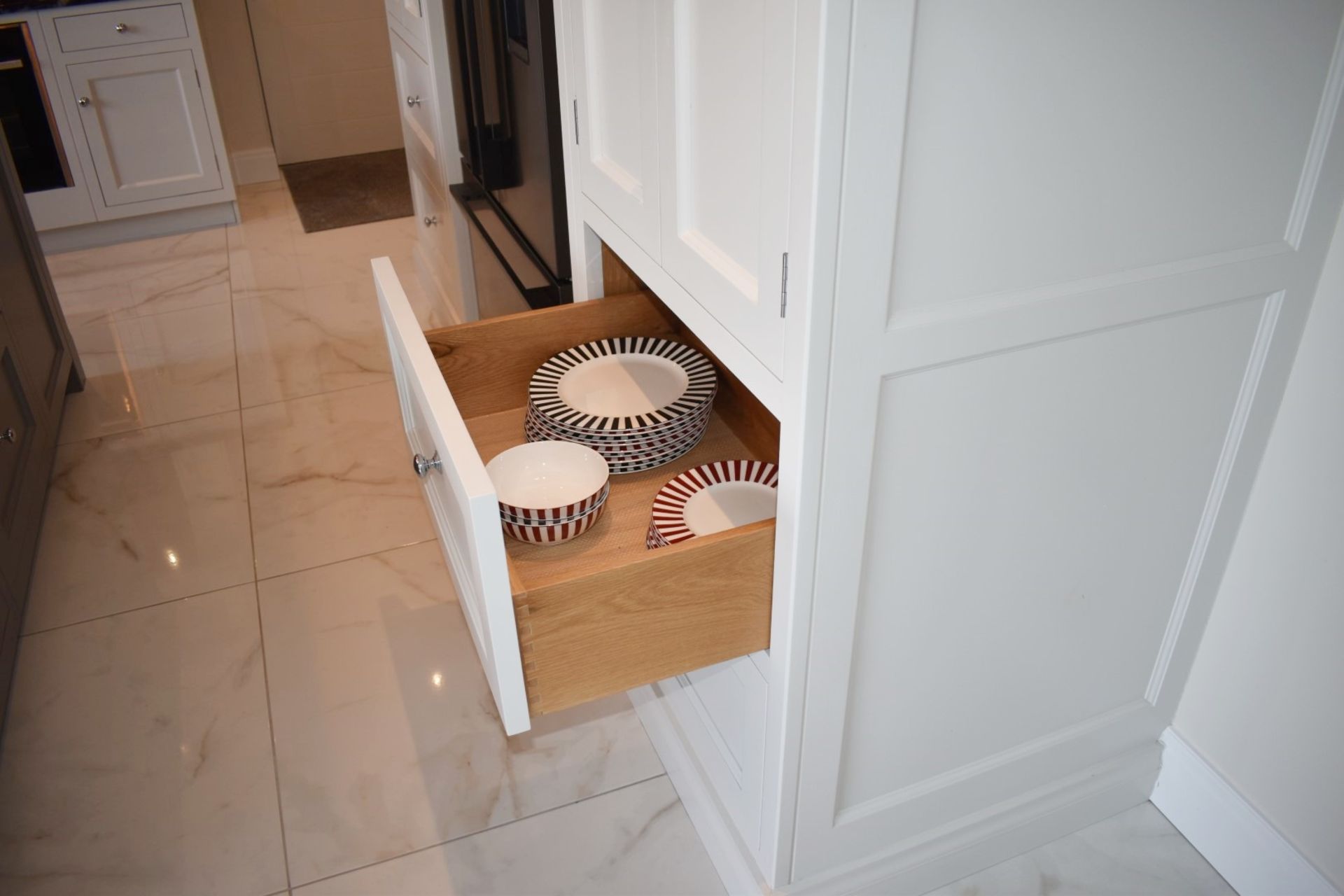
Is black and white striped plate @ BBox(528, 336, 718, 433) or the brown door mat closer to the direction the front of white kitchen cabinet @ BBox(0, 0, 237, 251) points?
the black and white striped plate

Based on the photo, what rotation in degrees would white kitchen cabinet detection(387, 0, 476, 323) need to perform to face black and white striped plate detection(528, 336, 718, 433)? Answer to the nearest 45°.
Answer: approximately 90° to its left

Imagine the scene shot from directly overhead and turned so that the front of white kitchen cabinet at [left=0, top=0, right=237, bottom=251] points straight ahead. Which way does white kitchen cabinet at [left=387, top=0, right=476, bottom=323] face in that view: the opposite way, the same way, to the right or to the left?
to the right

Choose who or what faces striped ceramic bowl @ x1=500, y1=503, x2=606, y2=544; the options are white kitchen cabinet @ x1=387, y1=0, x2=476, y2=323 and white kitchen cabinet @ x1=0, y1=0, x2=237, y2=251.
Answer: white kitchen cabinet @ x1=0, y1=0, x2=237, y2=251

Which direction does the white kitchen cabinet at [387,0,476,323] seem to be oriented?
to the viewer's left

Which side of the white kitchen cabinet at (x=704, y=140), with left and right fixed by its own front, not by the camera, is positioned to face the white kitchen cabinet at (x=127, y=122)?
right

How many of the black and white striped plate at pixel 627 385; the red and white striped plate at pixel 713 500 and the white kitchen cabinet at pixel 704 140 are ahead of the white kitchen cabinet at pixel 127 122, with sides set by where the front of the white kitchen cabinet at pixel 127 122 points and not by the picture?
3

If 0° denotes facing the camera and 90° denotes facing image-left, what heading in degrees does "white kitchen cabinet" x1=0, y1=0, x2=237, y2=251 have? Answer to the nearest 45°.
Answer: approximately 0°

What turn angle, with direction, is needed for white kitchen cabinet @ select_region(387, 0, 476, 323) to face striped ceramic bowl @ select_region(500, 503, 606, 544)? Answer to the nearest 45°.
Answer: approximately 90° to its left

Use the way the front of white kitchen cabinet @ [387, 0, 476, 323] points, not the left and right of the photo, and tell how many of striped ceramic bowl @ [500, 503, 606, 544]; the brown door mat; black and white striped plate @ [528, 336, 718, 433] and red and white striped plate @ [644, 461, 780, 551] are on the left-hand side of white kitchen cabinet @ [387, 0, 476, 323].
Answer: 3

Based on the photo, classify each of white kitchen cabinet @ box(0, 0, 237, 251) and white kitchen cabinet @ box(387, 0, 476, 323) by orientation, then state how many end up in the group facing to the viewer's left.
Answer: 1

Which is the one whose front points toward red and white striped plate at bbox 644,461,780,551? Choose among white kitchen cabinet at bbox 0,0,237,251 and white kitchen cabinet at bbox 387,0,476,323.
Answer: white kitchen cabinet at bbox 0,0,237,251

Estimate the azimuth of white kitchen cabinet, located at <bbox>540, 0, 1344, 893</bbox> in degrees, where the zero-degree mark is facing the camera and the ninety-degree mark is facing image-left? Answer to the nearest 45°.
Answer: approximately 45°
